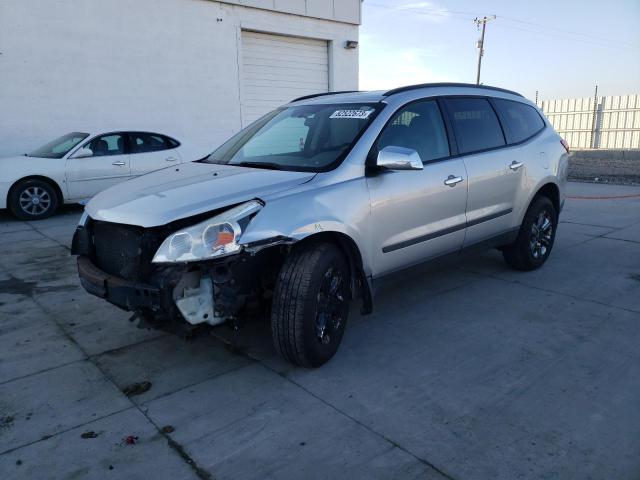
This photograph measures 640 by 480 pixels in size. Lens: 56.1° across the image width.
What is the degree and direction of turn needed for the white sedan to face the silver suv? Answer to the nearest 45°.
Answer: approximately 90° to its left

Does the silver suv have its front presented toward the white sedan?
no

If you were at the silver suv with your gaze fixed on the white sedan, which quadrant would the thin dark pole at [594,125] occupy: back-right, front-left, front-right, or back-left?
front-right

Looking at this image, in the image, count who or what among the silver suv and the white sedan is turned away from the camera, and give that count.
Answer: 0

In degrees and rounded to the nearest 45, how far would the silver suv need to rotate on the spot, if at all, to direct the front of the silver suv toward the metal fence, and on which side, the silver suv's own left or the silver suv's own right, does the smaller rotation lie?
approximately 180°

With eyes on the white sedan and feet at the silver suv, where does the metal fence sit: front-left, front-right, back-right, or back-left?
front-right

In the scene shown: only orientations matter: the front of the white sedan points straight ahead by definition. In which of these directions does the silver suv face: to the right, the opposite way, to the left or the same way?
the same way

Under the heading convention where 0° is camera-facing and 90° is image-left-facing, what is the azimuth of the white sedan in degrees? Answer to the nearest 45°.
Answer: approximately 90°
